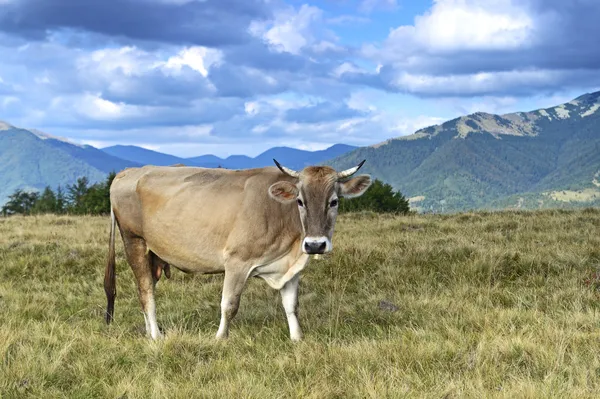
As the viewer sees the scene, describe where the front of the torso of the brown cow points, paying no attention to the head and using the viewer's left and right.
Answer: facing to the right of the viewer
